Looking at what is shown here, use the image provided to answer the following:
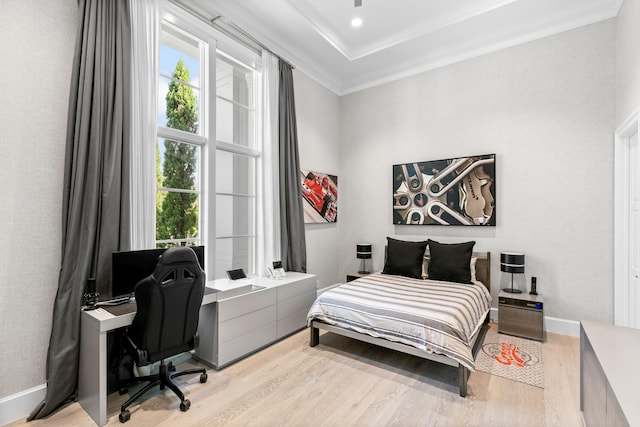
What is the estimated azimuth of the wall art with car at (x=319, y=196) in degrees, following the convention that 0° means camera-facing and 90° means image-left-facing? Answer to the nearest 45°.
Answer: approximately 315°

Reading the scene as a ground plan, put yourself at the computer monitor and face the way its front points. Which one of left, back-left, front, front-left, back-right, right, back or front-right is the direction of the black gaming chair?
front

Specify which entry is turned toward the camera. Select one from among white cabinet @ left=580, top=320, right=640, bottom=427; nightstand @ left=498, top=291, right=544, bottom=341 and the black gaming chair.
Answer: the nightstand

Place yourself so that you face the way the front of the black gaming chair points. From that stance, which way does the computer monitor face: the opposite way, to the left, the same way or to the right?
the opposite way

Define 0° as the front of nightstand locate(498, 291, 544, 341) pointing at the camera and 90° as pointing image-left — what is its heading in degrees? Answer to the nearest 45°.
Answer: approximately 0°

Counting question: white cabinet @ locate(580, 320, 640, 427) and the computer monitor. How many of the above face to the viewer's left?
1

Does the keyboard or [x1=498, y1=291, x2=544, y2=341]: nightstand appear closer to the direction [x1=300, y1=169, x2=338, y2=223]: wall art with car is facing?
the nightstand

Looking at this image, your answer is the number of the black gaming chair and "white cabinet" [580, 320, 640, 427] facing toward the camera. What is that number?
0

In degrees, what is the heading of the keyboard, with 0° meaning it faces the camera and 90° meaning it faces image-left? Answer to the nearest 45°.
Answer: approximately 315°

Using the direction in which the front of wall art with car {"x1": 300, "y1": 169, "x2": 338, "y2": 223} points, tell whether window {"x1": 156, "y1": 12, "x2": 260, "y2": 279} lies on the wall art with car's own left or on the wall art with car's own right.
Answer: on the wall art with car's own right

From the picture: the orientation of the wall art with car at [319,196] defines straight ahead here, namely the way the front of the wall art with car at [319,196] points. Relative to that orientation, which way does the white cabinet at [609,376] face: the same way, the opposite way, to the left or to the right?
the opposite way

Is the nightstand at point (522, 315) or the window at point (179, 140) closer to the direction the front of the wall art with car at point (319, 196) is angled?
the nightstand

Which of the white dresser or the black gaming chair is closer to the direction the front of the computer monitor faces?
the black gaming chair

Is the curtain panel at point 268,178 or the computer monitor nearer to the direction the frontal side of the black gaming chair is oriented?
the computer monitor

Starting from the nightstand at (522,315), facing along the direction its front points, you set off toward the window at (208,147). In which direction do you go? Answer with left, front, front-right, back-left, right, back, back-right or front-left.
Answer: front-right

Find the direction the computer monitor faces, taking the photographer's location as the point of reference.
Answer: facing the viewer and to the right of the viewer

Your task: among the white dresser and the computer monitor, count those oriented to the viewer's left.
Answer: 0

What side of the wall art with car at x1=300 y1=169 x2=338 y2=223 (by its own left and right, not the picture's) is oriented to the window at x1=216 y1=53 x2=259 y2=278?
right

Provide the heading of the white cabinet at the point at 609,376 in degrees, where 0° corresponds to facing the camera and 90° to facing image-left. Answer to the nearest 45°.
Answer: approximately 90°

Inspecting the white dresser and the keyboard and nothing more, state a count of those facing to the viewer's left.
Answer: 0
